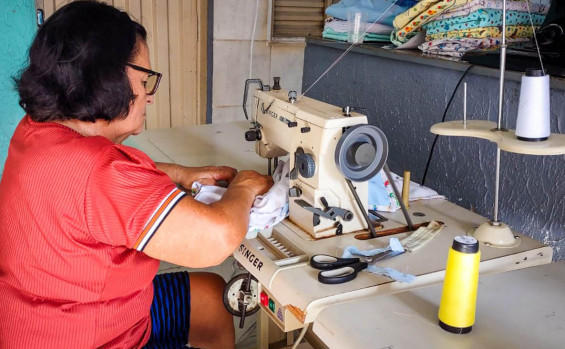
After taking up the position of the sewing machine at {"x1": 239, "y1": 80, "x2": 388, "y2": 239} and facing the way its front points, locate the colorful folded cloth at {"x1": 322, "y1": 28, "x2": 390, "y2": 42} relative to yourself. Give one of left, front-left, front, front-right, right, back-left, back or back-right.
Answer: back-right

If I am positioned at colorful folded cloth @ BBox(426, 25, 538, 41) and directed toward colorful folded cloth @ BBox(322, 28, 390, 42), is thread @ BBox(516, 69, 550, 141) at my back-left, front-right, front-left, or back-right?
back-left

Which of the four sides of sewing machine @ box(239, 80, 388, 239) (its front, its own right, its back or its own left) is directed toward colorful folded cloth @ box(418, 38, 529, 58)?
back

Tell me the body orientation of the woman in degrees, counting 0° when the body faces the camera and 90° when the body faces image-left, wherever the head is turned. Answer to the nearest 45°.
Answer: approximately 225°

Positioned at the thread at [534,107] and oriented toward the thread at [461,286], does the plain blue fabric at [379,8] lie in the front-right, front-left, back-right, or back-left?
back-right

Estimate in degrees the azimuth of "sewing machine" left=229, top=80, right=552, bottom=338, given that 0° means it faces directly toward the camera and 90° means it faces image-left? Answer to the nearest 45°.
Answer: approximately 45°

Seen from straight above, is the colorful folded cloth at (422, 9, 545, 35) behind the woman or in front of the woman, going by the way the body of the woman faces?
in front

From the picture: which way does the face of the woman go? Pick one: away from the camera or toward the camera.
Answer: away from the camera
